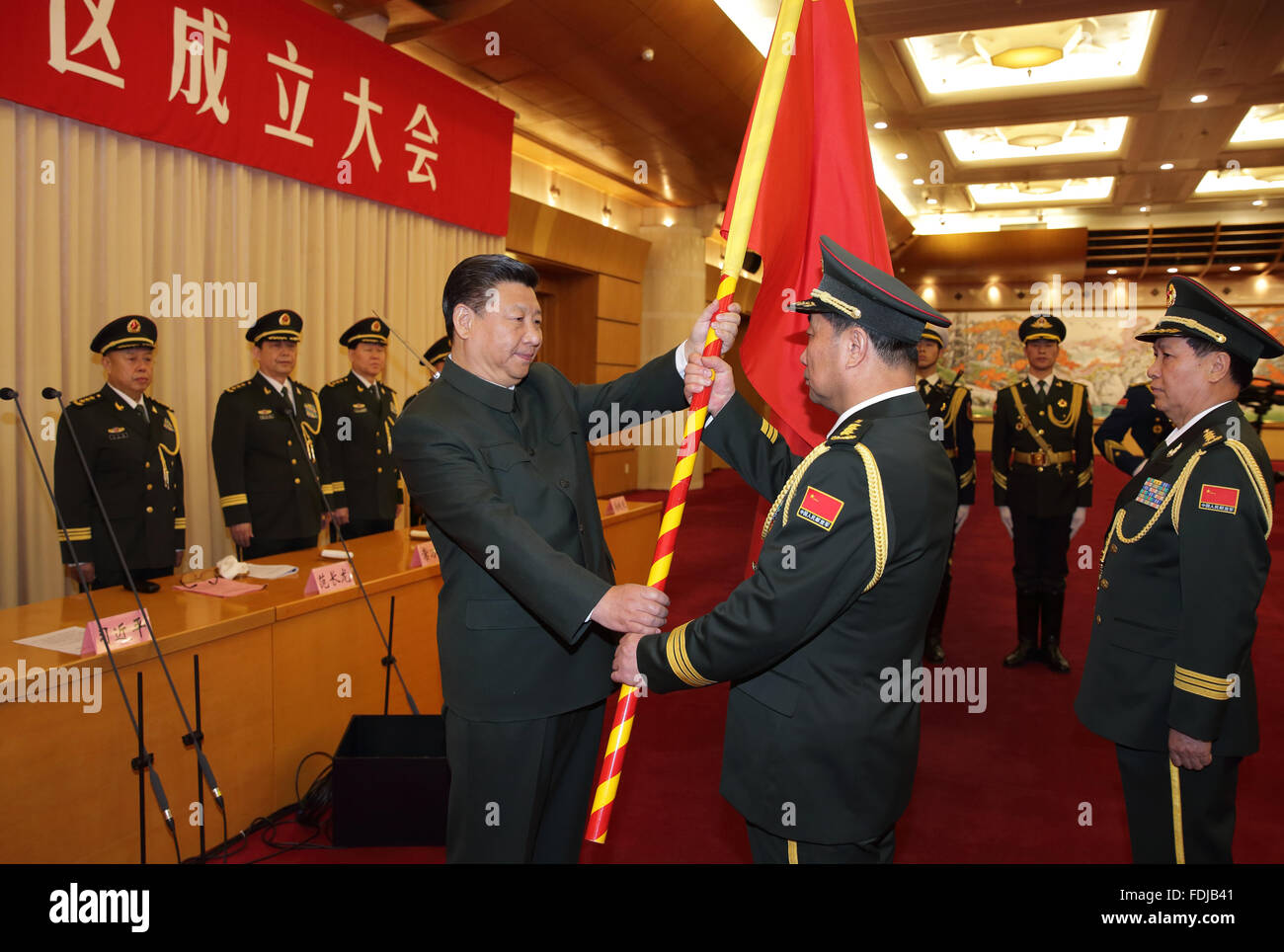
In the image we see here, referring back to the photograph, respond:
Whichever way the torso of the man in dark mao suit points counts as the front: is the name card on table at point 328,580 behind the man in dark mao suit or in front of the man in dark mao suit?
behind

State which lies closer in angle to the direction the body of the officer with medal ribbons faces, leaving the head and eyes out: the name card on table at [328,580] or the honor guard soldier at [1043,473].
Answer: the name card on table

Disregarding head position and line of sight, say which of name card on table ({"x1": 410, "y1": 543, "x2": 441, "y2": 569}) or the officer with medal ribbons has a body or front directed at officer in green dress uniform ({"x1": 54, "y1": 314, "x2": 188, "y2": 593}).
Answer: the officer with medal ribbons

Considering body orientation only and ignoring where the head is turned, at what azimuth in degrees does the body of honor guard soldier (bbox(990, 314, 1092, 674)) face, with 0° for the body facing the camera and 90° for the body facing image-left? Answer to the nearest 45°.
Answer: approximately 0°

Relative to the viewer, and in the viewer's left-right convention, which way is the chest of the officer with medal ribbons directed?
facing to the left of the viewer

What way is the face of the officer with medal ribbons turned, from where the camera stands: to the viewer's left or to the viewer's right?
to the viewer's left

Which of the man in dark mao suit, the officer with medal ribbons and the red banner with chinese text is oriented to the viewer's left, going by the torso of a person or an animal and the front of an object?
the officer with medal ribbons

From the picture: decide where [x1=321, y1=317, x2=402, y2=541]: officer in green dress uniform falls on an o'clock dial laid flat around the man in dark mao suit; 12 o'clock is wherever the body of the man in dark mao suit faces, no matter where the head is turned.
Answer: The officer in green dress uniform is roughly at 7 o'clock from the man in dark mao suit.

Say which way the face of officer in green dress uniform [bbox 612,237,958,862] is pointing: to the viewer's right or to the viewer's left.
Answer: to the viewer's left

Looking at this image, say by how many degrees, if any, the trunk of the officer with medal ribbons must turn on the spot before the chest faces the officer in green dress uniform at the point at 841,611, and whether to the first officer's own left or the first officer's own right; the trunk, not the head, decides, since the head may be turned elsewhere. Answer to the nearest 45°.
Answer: approximately 45° to the first officer's own left
